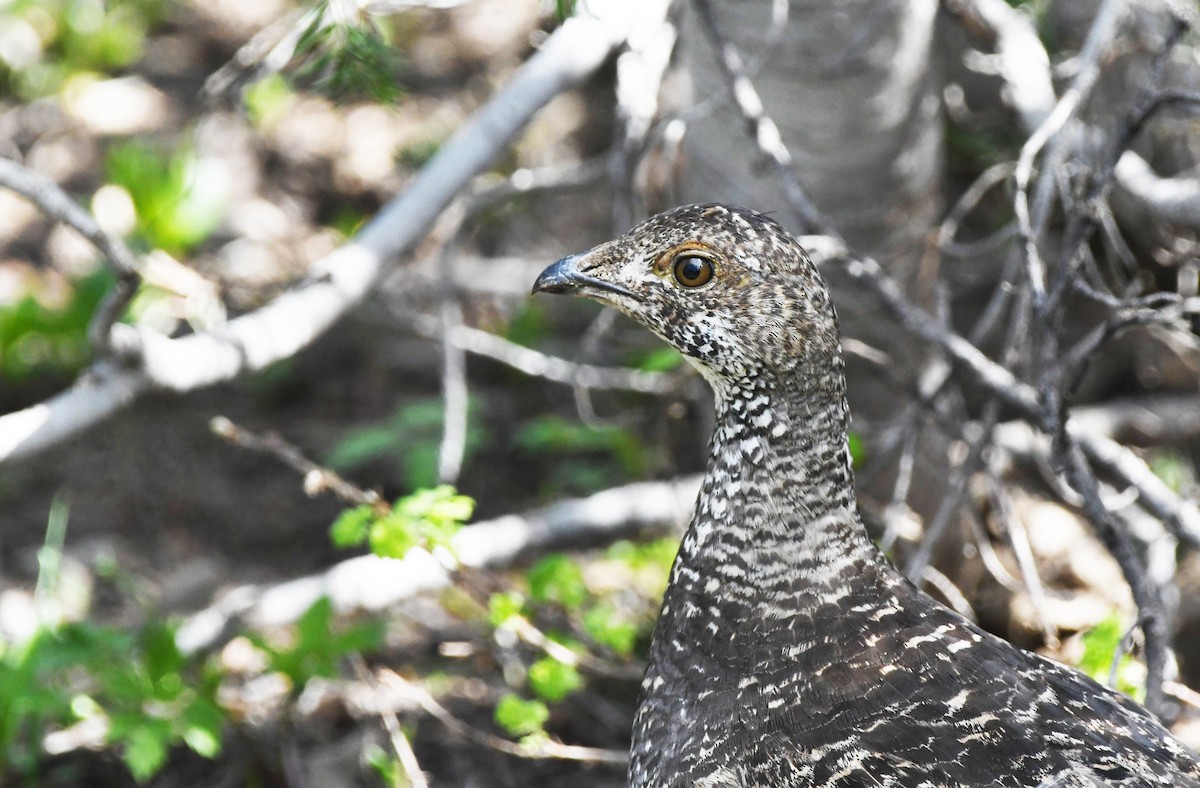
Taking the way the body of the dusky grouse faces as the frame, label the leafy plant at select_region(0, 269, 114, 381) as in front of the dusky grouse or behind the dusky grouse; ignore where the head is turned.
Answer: in front

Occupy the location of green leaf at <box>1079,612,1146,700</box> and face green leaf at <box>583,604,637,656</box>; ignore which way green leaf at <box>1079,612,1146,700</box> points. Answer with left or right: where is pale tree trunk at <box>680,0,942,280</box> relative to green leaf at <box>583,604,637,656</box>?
right

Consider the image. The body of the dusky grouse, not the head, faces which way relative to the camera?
to the viewer's left

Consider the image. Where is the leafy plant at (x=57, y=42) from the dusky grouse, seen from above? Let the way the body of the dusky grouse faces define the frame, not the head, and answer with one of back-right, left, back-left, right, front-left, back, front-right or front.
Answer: front-right

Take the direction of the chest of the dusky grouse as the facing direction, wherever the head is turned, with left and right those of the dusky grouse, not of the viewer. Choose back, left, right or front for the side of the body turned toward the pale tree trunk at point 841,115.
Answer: right

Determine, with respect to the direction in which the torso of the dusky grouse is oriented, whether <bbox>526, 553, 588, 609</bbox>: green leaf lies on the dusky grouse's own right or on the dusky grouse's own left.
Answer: on the dusky grouse's own right

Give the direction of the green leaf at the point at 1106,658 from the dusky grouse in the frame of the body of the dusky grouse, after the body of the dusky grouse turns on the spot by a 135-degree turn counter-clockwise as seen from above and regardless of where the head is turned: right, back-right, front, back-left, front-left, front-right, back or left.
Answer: left

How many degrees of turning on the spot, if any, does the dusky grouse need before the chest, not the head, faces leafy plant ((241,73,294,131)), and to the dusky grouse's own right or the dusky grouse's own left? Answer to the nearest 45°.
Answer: approximately 45° to the dusky grouse's own right

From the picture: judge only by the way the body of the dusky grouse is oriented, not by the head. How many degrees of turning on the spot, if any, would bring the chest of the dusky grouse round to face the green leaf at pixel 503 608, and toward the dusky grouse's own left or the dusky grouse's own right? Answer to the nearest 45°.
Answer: approximately 45° to the dusky grouse's own right

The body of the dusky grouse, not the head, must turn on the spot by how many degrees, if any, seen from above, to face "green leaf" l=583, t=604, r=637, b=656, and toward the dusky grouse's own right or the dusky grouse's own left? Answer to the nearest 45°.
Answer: approximately 45° to the dusky grouse's own right

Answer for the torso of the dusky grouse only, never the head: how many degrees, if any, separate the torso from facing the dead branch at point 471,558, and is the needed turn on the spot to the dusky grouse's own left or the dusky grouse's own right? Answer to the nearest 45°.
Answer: approximately 45° to the dusky grouse's own right

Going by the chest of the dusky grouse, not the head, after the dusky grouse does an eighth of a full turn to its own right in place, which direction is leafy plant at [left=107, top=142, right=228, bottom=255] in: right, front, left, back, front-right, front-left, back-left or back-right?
front
